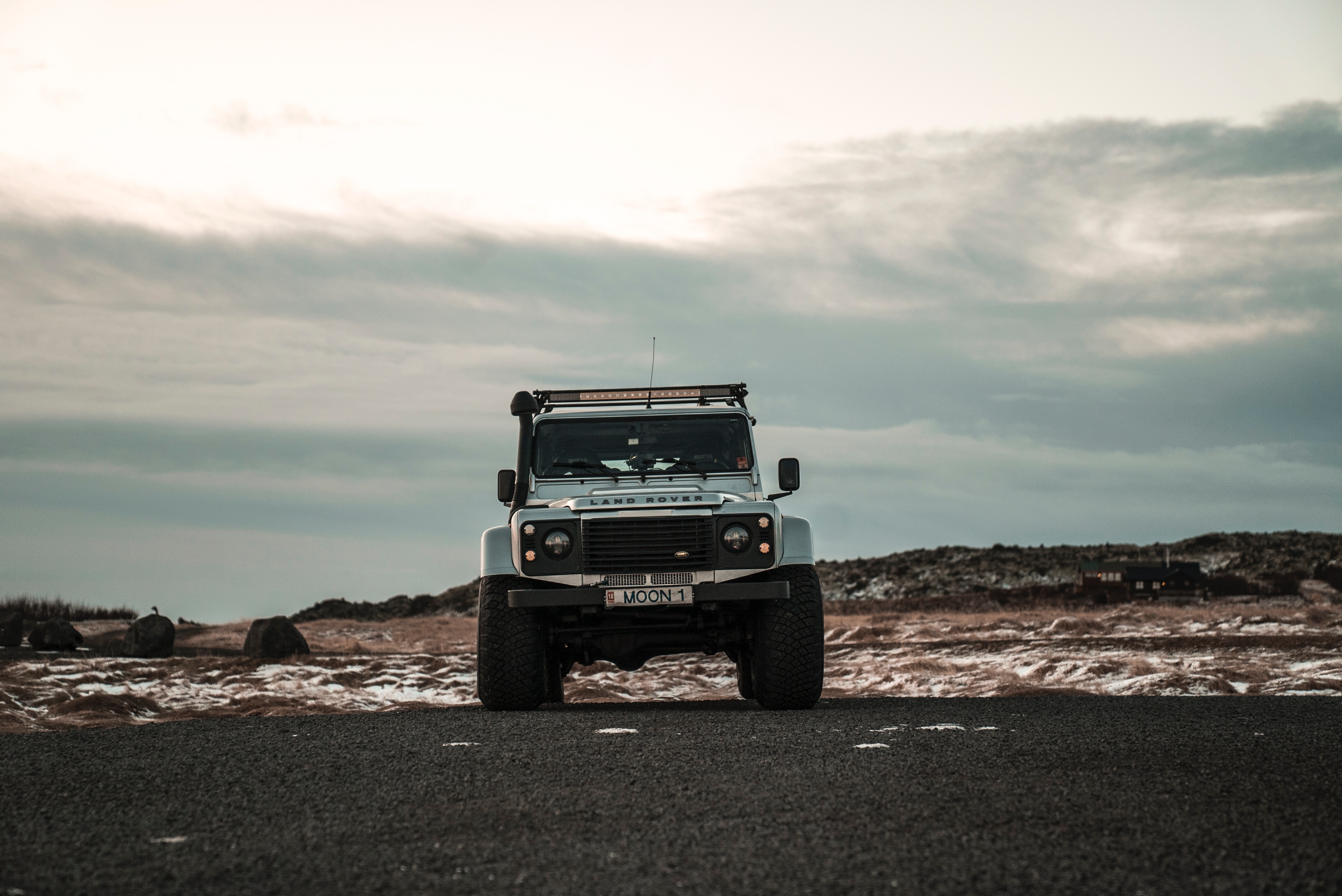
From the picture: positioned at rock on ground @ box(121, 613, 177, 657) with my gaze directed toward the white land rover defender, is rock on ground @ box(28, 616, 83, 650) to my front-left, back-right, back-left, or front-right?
back-right

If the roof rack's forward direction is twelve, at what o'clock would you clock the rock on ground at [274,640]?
The rock on ground is roughly at 5 o'clock from the roof rack.

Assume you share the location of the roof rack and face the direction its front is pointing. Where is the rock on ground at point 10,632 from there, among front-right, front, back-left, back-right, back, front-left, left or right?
back-right

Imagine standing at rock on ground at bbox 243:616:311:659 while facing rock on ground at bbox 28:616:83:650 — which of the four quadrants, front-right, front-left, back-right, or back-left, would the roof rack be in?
back-left

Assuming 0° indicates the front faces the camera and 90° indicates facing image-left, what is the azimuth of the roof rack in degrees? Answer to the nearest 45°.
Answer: approximately 0°

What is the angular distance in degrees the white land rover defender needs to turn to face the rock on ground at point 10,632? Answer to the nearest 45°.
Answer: approximately 135° to its right

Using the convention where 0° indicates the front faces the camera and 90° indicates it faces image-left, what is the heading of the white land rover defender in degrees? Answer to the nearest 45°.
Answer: approximately 0°

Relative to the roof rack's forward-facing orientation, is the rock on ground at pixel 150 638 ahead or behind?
behind
